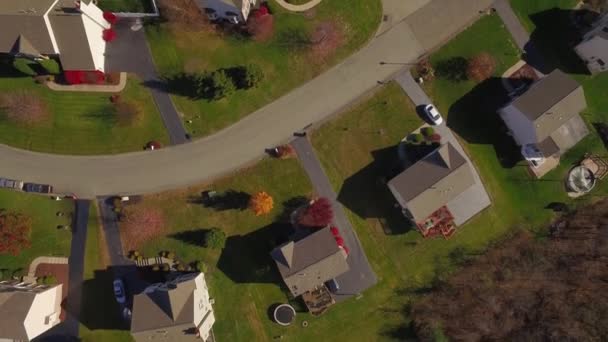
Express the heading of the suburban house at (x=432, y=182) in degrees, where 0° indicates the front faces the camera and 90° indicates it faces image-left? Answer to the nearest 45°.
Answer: approximately 135°

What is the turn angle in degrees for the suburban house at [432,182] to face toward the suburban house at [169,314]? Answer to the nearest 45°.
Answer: approximately 45° to its left

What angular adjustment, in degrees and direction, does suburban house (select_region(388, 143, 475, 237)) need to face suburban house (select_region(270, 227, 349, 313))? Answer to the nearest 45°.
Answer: approximately 45° to its left

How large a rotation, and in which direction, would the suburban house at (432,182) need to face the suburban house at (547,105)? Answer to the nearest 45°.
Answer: approximately 135° to its right

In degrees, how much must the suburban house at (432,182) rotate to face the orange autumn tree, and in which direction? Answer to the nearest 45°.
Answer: approximately 45° to its left
